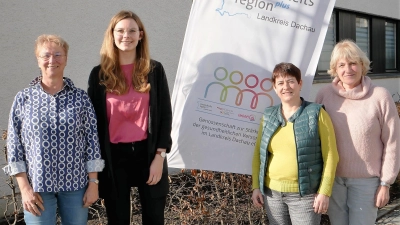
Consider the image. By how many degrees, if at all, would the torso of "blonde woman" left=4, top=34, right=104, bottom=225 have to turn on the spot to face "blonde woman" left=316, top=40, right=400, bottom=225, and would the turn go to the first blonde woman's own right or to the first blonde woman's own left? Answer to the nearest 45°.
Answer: approximately 90° to the first blonde woman's own left

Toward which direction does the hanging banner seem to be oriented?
toward the camera

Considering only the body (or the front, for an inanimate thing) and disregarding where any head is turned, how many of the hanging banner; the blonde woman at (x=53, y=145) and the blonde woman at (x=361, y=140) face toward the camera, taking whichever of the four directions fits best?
3

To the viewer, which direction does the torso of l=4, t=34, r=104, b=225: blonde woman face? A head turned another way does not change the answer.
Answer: toward the camera

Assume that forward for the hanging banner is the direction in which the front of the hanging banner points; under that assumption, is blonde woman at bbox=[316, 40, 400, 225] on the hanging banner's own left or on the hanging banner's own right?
on the hanging banner's own left
